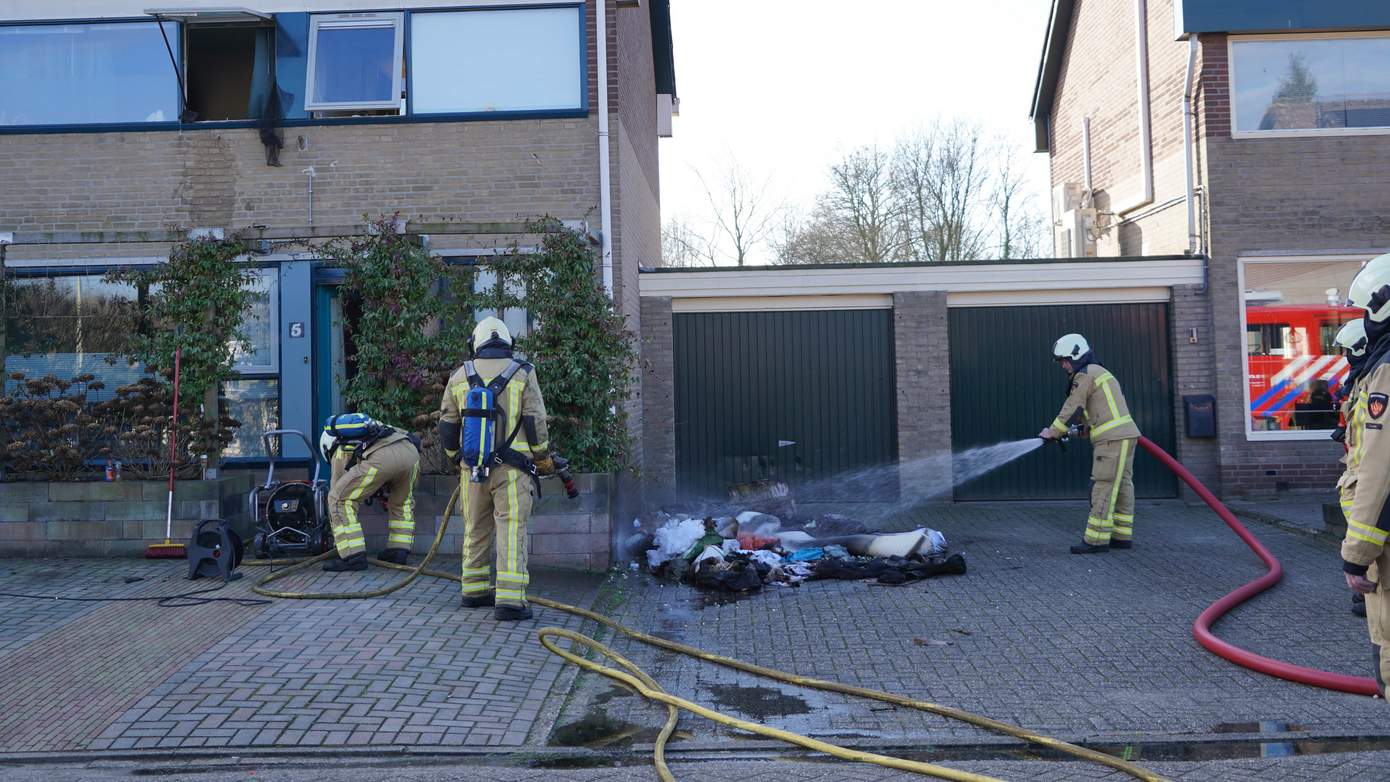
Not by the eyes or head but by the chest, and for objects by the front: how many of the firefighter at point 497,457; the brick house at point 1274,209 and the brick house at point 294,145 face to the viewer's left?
0

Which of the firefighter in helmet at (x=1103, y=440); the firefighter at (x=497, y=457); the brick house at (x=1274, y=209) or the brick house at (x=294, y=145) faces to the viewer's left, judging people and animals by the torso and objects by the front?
the firefighter in helmet

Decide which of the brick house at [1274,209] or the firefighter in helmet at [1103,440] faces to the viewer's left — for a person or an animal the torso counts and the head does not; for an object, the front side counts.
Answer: the firefighter in helmet

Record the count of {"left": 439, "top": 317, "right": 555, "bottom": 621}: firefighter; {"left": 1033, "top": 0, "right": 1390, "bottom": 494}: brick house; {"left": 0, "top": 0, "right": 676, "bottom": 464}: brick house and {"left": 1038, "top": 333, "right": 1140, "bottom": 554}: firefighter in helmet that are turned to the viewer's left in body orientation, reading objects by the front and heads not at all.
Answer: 1

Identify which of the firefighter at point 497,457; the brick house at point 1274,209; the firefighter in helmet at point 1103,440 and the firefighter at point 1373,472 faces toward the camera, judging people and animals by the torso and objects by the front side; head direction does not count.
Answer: the brick house

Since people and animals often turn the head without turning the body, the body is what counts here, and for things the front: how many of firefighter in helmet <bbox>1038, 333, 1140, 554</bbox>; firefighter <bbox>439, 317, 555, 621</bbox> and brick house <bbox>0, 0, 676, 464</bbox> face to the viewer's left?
1

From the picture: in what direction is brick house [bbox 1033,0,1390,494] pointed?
toward the camera

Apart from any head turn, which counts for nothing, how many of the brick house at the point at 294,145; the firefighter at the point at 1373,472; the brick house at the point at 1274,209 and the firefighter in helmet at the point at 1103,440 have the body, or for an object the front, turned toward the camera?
2

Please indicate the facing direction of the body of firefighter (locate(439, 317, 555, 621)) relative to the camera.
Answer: away from the camera

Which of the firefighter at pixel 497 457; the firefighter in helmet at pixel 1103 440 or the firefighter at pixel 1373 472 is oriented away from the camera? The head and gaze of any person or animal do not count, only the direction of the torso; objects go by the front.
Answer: the firefighter at pixel 497 457

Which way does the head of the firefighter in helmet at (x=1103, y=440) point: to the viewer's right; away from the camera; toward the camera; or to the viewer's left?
to the viewer's left

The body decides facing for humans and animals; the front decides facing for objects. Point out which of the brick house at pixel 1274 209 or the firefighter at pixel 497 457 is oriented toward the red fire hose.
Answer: the brick house

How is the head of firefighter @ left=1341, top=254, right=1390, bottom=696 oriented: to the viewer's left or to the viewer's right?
to the viewer's left

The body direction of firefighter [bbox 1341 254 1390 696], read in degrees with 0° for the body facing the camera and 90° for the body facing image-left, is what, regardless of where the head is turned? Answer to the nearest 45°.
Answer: approximately 90°

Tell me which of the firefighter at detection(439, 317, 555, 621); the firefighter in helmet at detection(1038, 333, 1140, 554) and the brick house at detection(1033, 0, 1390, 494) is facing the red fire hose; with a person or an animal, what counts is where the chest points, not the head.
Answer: the brick house

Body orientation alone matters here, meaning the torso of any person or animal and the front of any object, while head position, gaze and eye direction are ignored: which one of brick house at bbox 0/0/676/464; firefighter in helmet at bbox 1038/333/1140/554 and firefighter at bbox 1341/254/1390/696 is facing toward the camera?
the brick house

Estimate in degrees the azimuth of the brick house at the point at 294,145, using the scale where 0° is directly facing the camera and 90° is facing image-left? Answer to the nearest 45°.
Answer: approximately 0°

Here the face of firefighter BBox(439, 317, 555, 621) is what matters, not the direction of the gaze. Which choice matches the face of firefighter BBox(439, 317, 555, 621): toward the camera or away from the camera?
away from the camera
